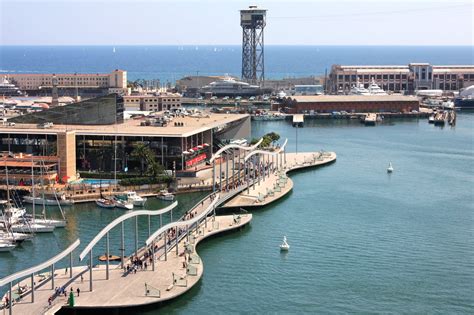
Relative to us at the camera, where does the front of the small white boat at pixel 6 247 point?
facing to the right of the viewer

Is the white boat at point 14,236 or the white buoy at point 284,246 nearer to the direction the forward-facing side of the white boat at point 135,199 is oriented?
the white buoy

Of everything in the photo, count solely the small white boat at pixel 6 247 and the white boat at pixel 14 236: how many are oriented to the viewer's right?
2

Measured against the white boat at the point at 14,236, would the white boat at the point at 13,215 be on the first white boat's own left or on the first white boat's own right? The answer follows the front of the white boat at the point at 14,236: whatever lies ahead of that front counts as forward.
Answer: on the first white boat's own left

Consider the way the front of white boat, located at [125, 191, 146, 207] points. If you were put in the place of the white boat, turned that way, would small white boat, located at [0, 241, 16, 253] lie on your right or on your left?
on your right

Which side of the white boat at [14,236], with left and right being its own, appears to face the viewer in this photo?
right
